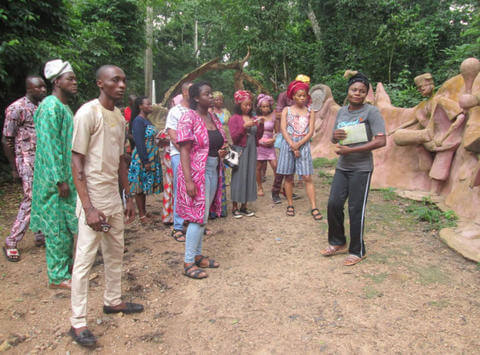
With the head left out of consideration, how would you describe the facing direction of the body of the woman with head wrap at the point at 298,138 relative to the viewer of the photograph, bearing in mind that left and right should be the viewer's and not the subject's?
facing the viewer

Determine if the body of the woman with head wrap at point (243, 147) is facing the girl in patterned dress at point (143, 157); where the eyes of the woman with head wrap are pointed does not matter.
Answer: no

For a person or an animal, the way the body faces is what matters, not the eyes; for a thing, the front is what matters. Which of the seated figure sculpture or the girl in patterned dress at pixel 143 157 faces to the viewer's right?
the girl in patterned dress

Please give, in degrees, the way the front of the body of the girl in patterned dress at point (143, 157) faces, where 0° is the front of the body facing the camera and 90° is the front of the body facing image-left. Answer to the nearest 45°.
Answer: approximately 270°

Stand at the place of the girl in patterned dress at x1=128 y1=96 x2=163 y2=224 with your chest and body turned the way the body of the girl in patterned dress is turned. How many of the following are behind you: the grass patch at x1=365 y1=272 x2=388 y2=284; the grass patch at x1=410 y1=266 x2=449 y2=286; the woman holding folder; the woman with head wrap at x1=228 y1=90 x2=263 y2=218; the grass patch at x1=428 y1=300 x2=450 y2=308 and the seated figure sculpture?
0

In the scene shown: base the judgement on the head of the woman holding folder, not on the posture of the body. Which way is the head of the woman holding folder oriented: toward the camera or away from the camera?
toward the camera

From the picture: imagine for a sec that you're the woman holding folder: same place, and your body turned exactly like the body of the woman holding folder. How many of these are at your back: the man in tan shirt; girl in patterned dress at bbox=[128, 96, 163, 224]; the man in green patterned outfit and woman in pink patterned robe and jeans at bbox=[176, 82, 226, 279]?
0

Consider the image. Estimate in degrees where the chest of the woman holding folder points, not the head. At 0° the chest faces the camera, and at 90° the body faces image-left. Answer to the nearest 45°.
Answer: approximately 45°

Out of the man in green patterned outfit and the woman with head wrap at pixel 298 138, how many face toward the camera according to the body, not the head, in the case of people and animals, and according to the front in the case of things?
1

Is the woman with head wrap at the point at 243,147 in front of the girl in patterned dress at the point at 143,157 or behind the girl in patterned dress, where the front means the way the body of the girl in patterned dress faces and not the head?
in front

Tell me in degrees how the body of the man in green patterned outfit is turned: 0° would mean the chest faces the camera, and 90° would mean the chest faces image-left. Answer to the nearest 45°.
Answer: approximately 270°

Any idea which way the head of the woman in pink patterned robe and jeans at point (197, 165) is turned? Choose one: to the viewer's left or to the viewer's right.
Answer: to the viewer's right

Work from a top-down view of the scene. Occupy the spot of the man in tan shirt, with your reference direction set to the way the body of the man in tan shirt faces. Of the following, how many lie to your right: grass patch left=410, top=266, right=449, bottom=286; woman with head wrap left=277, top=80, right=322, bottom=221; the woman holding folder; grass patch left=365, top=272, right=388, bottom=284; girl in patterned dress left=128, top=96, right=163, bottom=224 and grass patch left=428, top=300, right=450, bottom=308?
0

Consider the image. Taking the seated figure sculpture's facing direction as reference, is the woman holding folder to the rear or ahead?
ahead

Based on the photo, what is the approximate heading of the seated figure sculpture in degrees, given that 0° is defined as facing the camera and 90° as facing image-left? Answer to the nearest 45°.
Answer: approximately 45°

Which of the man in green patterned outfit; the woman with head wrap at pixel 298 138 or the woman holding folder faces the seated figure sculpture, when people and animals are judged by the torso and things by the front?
the man in green patterned outfit

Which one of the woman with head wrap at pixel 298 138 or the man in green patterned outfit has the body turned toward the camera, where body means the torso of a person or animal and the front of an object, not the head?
the woman with head wrap
